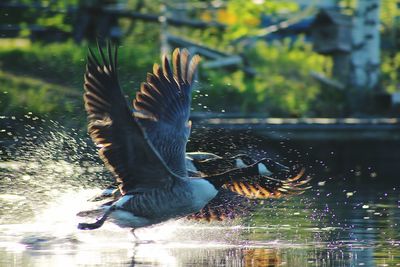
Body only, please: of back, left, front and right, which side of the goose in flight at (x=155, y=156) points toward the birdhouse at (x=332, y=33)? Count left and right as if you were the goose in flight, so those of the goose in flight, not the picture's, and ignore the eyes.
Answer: left

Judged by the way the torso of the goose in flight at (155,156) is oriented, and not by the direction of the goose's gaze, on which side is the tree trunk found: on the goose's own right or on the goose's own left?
on the goose's own left

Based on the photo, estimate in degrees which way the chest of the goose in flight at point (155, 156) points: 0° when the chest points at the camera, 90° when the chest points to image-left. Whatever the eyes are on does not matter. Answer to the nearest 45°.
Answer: approximately 270°
